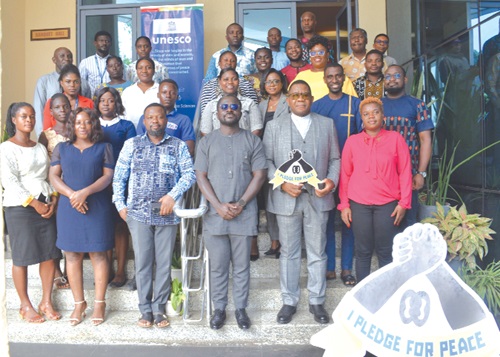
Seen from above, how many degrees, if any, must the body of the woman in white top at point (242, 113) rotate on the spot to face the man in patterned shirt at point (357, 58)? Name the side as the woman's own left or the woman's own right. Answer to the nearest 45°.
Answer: approximately 135° to the woman's own left

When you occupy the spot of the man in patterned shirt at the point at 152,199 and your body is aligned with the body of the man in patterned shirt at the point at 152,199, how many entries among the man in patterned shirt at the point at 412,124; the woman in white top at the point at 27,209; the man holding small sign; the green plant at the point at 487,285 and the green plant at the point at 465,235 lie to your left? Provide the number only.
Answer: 4

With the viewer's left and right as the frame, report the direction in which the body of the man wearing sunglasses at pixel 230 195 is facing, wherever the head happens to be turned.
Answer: facing the viewer

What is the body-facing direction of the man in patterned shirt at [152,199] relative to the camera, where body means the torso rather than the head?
toward the camera

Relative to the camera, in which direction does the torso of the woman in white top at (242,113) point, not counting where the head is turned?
toward the camera

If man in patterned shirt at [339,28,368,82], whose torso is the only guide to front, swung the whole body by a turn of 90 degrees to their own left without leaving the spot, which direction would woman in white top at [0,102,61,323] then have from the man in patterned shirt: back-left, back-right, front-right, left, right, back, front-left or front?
back-right

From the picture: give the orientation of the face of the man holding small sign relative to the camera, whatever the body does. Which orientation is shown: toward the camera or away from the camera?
toward the camera

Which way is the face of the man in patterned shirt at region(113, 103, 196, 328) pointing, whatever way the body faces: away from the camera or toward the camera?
toward the camera

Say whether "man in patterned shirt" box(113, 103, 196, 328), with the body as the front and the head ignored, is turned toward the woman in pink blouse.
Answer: no

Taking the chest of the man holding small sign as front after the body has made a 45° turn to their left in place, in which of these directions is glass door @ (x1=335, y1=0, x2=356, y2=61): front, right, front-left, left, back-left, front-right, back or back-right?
back-left

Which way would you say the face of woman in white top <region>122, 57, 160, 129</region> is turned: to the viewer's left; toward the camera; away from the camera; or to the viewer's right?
toward the camera

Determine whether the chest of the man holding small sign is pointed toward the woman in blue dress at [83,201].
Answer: no

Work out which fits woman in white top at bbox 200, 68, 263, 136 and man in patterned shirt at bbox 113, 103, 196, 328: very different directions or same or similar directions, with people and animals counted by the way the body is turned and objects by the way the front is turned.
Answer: same or similar directions

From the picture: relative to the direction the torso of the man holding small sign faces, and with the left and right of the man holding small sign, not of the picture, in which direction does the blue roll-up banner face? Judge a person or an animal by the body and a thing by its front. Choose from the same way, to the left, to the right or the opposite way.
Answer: the same way

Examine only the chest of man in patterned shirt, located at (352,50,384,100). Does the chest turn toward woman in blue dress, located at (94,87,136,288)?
no

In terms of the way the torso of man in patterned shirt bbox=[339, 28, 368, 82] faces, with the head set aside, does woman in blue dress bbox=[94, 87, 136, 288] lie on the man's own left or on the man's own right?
on the man's own right
